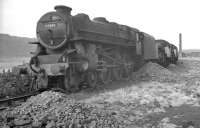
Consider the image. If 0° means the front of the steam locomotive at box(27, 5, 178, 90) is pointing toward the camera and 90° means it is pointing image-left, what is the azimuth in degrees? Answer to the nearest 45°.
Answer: approximately 45°
